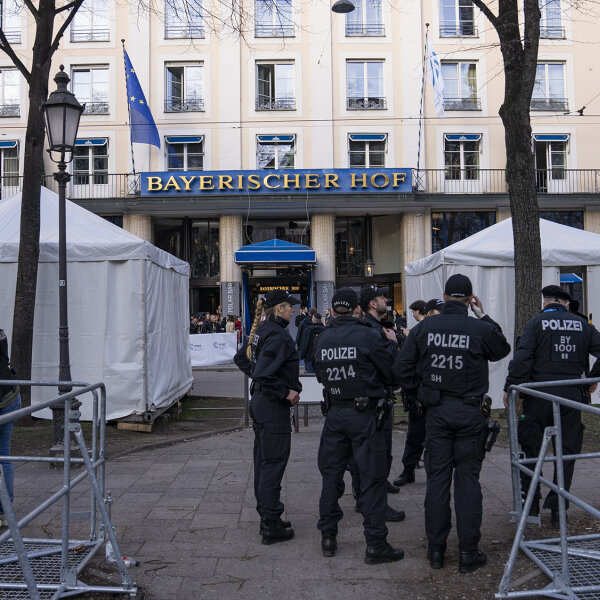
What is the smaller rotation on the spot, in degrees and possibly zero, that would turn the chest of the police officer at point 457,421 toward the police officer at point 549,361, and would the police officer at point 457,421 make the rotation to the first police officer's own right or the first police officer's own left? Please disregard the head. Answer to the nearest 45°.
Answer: approximately 45° to the first police officer's own right

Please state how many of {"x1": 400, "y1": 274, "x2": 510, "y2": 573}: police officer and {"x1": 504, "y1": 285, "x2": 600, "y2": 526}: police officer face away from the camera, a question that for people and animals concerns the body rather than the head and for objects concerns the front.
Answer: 2

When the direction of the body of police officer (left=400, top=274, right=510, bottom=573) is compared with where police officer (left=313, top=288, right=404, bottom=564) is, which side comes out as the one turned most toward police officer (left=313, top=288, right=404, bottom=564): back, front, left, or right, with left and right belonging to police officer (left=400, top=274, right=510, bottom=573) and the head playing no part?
left

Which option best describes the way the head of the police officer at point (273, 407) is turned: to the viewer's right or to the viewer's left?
to the viewer's right

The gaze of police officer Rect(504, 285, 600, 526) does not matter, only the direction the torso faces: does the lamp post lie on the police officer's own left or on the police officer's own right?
on the police officer's own left

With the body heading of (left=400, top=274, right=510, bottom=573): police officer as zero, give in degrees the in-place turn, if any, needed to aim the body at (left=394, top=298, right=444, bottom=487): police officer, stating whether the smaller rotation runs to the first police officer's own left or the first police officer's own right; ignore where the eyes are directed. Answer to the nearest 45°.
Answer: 0° — they already face them

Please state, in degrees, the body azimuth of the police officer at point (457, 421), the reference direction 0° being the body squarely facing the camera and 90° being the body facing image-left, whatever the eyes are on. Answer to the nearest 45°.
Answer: approximately 180°

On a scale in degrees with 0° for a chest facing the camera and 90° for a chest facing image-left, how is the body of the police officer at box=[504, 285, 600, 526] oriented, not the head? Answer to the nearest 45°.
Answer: approximately 180°

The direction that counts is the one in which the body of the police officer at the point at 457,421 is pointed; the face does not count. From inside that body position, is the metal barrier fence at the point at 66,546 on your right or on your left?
on your left

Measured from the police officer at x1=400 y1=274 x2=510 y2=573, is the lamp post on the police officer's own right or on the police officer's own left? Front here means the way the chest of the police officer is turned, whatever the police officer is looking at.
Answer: on the police officer's own left

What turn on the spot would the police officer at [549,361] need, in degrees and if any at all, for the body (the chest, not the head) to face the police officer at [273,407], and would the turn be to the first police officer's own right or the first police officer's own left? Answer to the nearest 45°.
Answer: approximately 135° to the first police officer's own left

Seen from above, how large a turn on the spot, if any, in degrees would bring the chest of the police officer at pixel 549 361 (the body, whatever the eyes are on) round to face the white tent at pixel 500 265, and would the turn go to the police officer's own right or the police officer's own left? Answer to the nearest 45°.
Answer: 0° — they already face it

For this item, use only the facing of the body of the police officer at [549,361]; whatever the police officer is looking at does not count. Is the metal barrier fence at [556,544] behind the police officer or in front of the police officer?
behind
